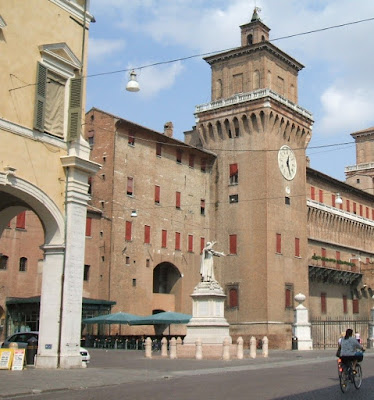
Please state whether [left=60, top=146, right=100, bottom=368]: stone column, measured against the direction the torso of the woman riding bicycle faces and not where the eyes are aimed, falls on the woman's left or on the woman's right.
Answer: on the woman's left

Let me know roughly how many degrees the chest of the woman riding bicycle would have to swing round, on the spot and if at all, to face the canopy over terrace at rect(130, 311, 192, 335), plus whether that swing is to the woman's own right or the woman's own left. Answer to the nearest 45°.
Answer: approximately 90° to the woman's own left

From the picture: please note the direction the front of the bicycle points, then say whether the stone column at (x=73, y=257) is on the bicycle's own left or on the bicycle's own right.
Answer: on the bicycle's own left

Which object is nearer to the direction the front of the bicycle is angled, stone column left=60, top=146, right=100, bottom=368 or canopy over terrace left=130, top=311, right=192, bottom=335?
the canopy over terrace

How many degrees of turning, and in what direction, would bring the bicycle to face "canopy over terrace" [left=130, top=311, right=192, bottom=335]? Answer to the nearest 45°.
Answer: approximately 90° to its left
